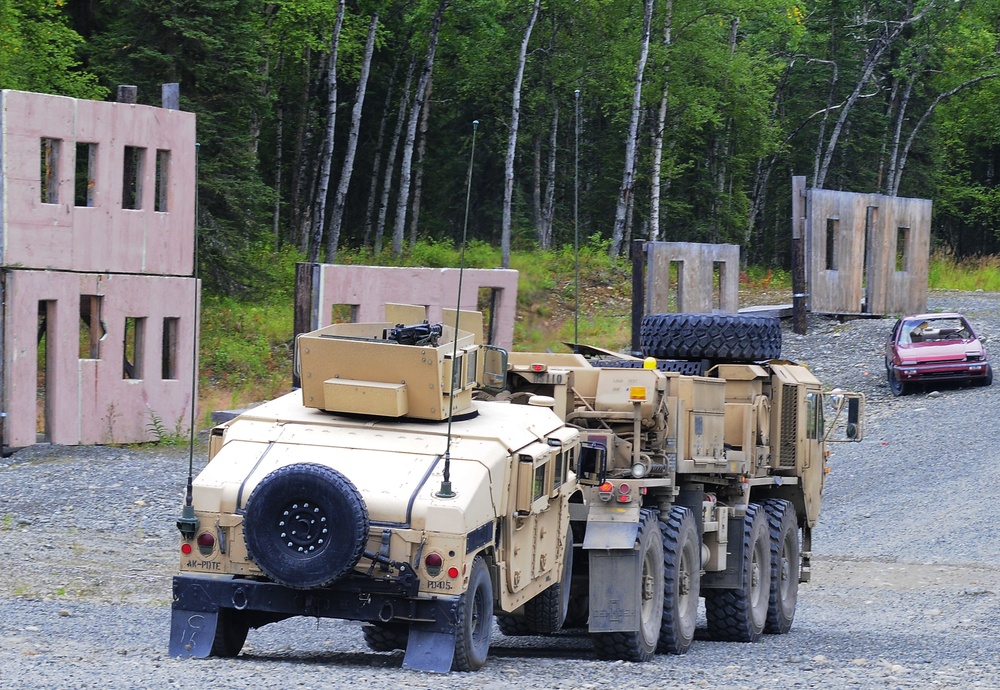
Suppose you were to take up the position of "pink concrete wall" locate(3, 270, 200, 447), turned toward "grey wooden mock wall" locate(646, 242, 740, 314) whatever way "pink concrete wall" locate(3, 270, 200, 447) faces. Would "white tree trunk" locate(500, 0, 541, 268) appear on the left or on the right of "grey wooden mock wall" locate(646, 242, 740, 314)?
left

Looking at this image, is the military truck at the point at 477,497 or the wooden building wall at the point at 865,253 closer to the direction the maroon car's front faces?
the military truck

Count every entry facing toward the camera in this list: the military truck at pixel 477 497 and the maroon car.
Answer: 1

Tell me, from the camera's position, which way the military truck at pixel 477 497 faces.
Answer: facing away from the viewer and to the right of the viewer

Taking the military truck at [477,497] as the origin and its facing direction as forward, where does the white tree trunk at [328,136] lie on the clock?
The white tree trunk is roughly at 10 o'clock from the military truck.

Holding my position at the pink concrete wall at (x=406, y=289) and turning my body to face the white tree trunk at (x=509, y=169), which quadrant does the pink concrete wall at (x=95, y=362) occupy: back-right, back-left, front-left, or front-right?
back-left

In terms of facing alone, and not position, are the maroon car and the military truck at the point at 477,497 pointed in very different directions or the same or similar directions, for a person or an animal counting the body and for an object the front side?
very different directions

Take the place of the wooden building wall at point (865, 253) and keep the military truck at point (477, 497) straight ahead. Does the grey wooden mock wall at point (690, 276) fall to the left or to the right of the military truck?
right

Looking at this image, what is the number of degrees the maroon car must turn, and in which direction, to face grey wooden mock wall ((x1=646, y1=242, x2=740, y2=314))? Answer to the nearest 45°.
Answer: approximately 90° to its right

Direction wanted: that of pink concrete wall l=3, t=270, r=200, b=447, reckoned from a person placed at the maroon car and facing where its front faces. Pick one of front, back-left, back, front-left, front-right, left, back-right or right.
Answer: front-right

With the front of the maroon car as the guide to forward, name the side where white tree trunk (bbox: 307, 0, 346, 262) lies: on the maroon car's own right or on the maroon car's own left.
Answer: on the maroon car's own right

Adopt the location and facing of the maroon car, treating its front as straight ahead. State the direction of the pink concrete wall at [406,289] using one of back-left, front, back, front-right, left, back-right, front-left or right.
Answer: front-right

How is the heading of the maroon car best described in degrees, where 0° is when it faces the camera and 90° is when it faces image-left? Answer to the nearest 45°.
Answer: approximately 0°

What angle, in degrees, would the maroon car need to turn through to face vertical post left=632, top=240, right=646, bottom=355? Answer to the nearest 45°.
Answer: approximately 90° to its right

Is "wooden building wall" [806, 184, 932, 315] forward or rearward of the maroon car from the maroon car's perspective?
rearward

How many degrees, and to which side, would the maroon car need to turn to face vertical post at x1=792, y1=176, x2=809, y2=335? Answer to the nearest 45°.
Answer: approximately 135° to its right
